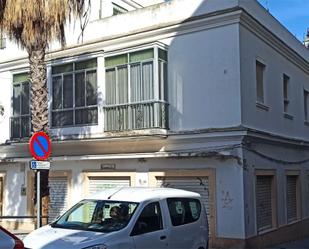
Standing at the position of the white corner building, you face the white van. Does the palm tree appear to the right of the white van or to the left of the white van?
right

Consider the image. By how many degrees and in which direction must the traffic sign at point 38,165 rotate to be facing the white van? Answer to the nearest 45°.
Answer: approximately 45° to its left

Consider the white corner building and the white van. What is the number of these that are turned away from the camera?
0

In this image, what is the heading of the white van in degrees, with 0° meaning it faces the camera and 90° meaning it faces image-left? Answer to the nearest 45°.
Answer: approximately 45°

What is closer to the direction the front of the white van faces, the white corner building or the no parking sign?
the no parking sign

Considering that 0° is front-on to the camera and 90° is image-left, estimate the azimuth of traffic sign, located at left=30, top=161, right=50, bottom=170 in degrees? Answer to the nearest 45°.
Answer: approximately 0°

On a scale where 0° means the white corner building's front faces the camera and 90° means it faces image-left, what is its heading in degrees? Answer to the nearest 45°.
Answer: approximately 45°

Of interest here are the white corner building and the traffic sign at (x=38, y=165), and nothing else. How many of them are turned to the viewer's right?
0
